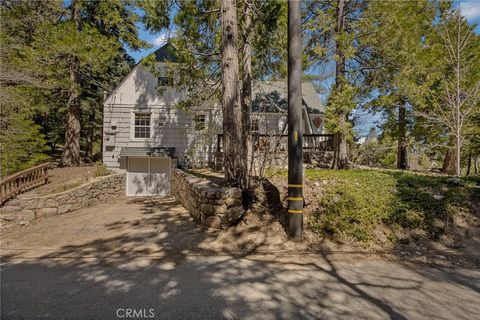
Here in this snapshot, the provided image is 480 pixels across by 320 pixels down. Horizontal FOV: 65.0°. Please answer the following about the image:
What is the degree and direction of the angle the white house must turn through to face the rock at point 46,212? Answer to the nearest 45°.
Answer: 0° — it already faces it

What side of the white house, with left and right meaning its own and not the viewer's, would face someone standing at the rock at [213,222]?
front

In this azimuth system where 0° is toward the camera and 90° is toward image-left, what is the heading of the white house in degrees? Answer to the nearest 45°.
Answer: approximately 0°

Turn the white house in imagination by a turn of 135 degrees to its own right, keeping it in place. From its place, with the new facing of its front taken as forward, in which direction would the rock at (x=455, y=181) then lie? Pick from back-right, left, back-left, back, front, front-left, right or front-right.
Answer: back

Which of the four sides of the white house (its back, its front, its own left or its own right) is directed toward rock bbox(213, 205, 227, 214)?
front

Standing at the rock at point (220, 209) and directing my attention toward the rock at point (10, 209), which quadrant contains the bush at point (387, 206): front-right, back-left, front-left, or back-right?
back-right

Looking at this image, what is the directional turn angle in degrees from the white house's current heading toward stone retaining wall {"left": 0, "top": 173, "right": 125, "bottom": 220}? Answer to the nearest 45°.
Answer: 0° — it already faces it

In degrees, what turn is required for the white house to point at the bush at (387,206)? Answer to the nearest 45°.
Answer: approximately 45° to its left

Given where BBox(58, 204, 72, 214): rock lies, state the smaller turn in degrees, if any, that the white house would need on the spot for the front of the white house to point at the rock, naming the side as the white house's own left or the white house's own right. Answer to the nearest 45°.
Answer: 0° — it already faces it

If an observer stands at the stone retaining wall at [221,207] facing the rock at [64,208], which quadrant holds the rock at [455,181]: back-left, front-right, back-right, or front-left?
back-right
